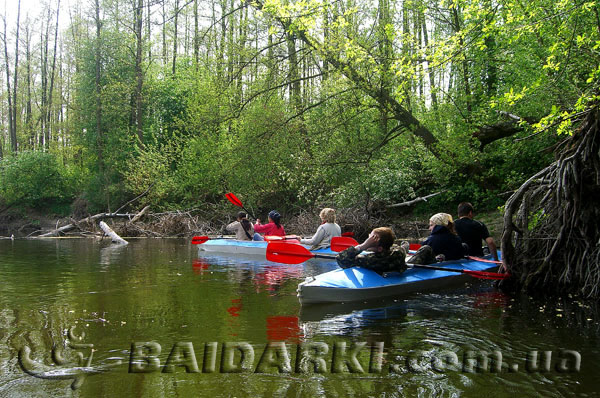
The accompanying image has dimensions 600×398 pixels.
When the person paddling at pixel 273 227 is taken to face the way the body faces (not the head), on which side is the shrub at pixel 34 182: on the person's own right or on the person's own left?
on the person's own right

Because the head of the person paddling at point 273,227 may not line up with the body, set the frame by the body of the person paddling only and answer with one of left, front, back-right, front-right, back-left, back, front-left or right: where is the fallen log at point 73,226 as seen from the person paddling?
front-right

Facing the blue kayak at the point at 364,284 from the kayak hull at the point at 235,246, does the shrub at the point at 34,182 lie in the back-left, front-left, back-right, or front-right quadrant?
back-right

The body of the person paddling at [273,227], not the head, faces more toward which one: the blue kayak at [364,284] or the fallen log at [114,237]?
the fallen log

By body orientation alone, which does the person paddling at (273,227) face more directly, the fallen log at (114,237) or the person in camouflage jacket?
the fallen log

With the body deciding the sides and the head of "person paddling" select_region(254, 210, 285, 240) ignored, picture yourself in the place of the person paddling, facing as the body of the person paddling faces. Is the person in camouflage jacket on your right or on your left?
on your left

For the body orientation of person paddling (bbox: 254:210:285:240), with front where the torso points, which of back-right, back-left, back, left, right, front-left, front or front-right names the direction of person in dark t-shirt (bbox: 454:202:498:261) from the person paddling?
back-left

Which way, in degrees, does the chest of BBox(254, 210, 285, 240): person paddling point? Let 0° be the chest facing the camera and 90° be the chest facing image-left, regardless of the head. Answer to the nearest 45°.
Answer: approximately 90°

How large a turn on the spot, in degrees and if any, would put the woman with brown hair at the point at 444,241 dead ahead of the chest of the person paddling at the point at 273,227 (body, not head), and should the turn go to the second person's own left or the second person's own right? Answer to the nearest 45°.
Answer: approximately 135° to the second person's own left

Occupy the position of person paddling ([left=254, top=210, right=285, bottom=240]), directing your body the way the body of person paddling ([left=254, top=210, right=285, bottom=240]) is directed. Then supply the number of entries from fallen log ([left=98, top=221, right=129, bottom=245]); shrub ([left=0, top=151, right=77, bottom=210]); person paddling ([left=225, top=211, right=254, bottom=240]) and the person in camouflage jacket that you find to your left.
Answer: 1

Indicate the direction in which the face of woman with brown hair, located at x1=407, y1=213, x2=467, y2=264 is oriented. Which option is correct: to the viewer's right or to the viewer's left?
to the viewer's left

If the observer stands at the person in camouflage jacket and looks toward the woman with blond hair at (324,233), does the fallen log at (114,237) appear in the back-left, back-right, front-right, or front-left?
front-left
